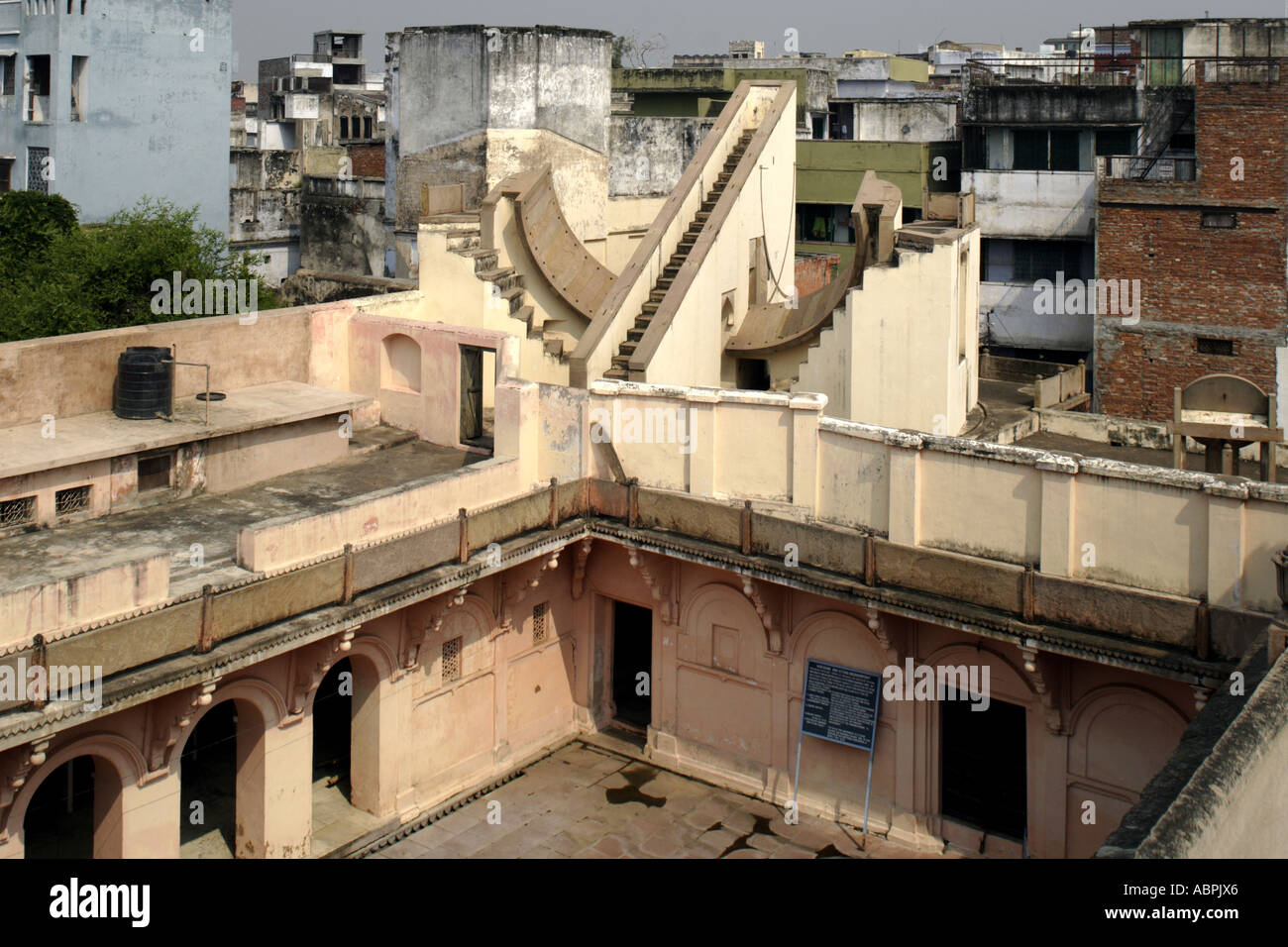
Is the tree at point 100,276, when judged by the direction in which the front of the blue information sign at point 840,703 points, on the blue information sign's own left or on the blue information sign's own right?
on the blue information sign's own right

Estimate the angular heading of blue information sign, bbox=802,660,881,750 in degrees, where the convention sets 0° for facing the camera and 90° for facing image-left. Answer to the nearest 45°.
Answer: approximately 45°

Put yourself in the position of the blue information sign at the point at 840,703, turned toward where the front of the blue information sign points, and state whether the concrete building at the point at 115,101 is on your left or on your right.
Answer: on your right

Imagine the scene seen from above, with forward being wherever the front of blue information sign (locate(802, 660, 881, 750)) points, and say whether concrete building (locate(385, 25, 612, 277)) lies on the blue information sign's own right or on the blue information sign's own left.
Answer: on the blue information sign's own right

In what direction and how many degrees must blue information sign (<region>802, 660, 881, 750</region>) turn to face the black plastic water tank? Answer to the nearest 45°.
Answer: approximately 45° to its right

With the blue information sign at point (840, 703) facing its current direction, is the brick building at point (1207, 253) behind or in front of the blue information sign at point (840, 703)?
behind
